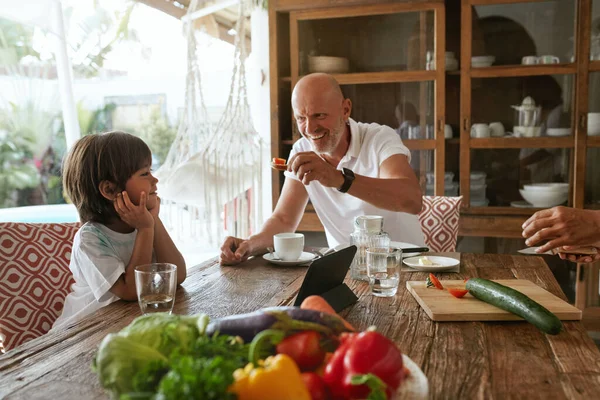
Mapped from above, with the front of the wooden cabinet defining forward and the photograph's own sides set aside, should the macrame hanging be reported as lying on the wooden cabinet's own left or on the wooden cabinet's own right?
on the wooden cabinet's own right

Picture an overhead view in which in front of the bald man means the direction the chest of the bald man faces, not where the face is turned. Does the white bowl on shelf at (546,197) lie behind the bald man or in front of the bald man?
behind

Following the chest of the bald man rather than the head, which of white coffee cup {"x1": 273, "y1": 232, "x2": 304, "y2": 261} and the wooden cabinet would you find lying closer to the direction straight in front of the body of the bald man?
the white coffee cup

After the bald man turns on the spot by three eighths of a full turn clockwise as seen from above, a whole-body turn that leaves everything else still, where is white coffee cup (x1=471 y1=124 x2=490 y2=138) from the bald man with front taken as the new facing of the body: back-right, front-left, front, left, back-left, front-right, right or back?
front-right

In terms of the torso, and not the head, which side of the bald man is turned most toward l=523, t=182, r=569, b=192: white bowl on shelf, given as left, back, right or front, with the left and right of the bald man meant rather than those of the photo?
back

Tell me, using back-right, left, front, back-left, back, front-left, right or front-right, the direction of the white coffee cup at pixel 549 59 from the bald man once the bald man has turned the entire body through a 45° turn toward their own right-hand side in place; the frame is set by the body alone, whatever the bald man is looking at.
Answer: back-right

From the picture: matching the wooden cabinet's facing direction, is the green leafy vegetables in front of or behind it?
in front

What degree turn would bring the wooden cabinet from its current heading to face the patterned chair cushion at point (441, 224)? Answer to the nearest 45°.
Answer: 0° — it already faces it

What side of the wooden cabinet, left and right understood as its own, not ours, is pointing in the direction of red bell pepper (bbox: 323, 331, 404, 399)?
front

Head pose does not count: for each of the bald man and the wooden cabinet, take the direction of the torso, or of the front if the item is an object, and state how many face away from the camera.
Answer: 0

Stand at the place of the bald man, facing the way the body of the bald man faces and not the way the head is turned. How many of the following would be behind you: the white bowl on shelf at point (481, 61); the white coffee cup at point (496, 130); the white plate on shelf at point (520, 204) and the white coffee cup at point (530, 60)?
4

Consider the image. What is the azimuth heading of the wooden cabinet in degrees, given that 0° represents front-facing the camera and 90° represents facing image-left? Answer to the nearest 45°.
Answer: approximately 0°

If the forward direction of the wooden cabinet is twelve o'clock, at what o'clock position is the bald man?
The bald man is roughly at 1 o'clock from the wooden cabinet.

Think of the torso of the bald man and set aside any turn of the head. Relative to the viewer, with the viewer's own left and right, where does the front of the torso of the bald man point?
facing the viewer and to the left of the viewer

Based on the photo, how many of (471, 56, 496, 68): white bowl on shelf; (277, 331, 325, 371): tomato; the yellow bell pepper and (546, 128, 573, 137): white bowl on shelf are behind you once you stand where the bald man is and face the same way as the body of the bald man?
2

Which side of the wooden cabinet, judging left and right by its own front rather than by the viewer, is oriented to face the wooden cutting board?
front

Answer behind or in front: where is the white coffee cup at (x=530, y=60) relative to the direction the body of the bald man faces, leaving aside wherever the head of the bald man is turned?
behind

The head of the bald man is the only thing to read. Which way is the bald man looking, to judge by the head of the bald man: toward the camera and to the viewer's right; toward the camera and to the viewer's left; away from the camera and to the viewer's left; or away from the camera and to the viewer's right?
toward the camera and to the viewer's left
